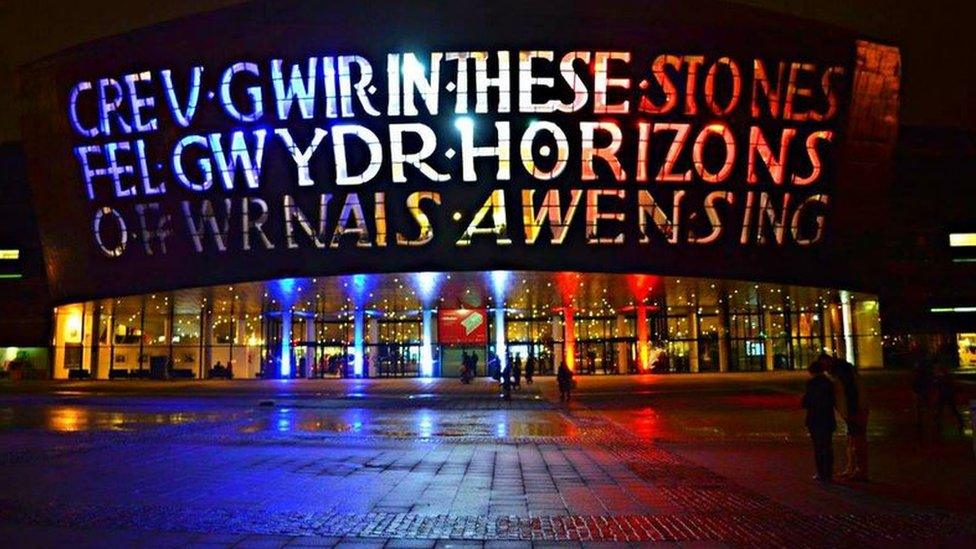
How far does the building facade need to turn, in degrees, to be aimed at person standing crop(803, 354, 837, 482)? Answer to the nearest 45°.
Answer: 0° — it already faces them

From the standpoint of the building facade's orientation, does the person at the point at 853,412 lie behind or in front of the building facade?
in front

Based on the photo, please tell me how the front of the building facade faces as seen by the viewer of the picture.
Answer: facing the viewer
